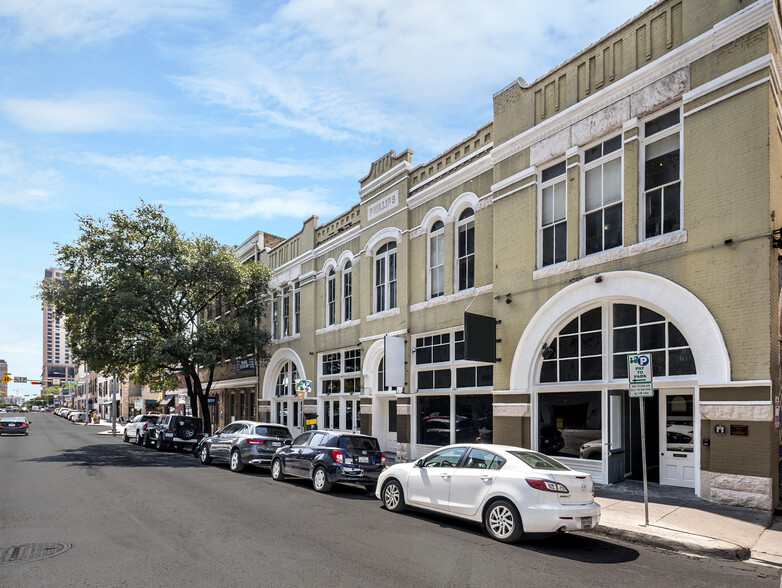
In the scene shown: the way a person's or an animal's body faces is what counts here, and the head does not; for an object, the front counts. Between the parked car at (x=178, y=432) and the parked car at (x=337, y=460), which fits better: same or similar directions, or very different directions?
same or similar directions

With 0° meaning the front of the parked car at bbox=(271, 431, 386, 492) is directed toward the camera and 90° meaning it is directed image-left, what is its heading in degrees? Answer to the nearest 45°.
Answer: approximately 135°

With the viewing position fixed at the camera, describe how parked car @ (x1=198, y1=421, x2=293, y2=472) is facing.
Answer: facing away from the viewer and to the left of the viewer

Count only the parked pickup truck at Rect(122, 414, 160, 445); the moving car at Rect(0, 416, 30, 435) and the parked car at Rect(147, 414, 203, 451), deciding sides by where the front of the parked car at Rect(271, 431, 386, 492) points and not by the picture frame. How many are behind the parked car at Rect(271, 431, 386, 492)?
0

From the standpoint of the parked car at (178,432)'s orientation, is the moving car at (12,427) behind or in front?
in front

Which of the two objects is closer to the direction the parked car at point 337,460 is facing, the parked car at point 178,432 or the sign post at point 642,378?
the parked car

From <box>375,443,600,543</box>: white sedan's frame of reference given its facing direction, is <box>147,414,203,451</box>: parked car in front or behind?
in front

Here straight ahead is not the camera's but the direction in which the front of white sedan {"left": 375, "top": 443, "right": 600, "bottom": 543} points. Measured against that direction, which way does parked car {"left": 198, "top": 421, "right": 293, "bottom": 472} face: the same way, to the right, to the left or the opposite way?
the same way

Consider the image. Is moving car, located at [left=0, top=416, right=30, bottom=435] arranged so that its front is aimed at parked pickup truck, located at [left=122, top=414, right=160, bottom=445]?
no

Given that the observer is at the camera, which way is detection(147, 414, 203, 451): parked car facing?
facing away from the viewer and to the left of the viewer

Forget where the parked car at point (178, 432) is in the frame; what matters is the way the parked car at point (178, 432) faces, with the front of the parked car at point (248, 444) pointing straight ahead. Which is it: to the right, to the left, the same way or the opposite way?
the same way

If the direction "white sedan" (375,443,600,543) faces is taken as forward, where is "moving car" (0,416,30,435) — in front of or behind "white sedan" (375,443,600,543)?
in front
